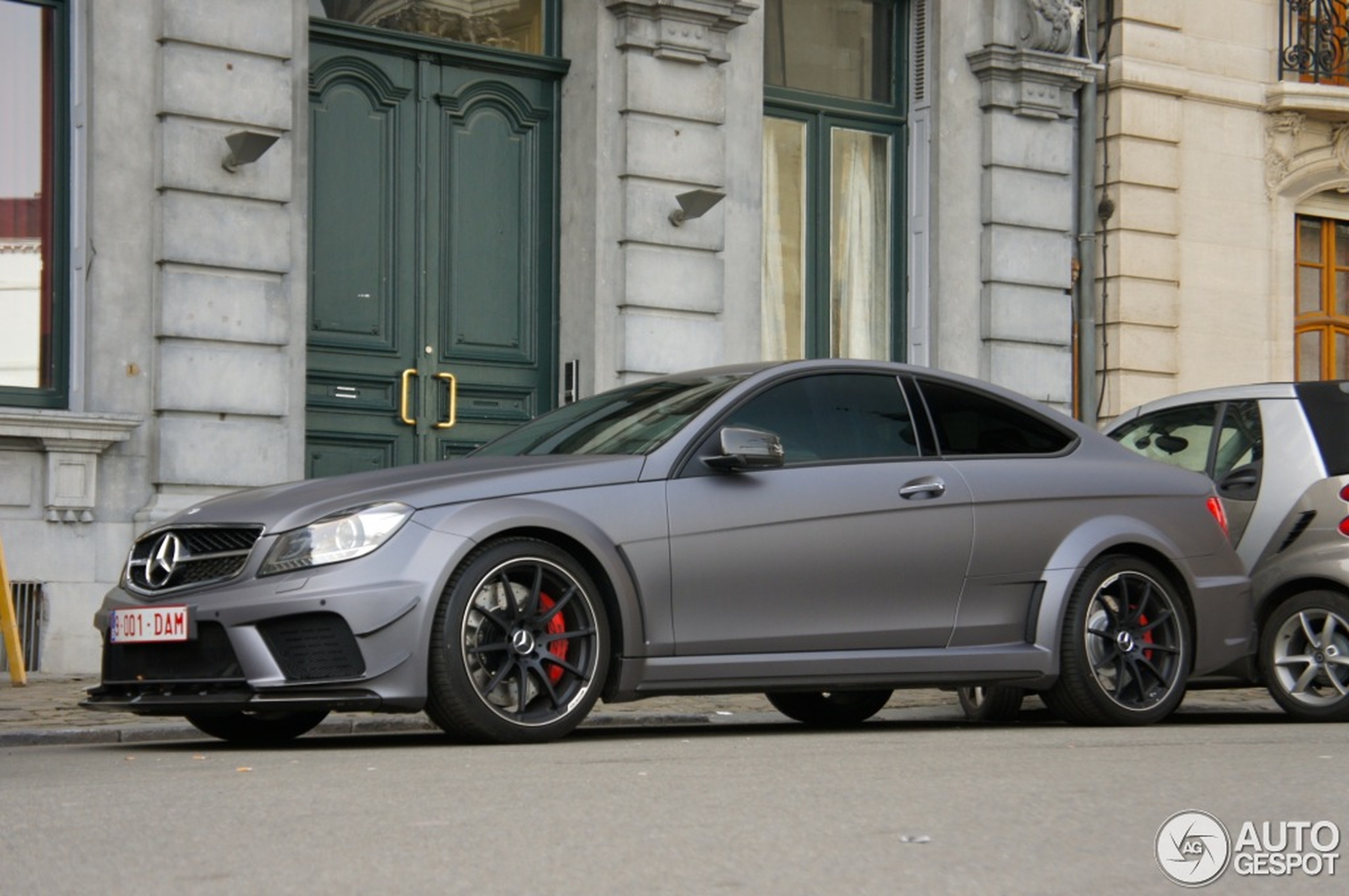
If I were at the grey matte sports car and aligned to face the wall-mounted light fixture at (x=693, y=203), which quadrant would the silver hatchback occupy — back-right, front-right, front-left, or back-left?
front-right

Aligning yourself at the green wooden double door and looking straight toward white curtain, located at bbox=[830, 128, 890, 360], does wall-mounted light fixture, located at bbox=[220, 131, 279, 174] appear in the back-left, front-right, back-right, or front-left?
back-right

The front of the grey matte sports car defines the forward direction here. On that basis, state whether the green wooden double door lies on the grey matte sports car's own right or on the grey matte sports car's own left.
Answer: on the grey matte sports car's own right

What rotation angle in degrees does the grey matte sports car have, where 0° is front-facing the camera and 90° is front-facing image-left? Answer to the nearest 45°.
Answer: approximately 45°

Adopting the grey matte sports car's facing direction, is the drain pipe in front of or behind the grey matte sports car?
behind

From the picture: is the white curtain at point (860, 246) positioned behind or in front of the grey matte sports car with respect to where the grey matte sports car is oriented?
behind

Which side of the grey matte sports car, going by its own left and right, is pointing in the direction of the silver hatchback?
back
